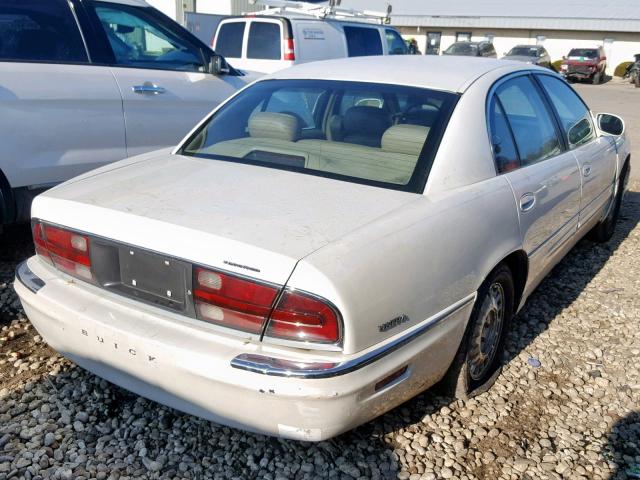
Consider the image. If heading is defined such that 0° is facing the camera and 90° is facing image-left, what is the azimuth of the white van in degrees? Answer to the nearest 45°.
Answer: approximately 225°

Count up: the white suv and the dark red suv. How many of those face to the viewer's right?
1

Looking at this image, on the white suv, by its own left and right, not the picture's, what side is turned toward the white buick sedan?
right

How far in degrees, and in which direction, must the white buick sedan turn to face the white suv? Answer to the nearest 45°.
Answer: approximately 90° to its left

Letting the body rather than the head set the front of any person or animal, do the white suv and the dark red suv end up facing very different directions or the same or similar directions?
very different directions

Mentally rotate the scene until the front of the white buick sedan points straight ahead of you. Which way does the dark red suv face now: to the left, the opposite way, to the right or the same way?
the opposite way

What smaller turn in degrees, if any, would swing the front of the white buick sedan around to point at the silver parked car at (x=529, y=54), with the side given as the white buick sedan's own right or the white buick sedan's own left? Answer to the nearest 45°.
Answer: approximately 45° to the white buick sedan's own left

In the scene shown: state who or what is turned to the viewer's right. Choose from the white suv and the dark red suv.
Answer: the white suv

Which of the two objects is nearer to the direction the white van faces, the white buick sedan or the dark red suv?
the dark red suv

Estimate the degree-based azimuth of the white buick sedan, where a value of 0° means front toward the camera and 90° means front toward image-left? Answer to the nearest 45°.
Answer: approximately 225°

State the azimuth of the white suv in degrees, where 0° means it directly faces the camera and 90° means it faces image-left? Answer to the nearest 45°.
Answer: approximately 270°

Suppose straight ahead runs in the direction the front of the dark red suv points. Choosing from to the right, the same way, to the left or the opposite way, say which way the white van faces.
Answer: the opposite way

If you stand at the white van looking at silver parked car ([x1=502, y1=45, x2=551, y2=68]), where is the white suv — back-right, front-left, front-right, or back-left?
back-right

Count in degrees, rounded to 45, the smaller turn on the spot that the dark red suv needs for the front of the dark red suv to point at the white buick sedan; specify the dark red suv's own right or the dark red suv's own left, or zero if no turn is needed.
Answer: approximately 45° to the dark red suv's own left
